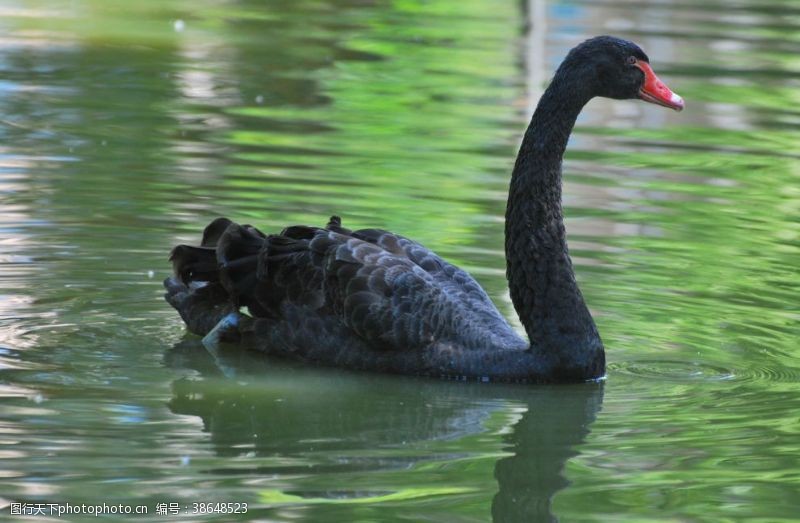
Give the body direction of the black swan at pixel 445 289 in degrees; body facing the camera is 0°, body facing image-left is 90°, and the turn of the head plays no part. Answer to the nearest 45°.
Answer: approximately 270°
